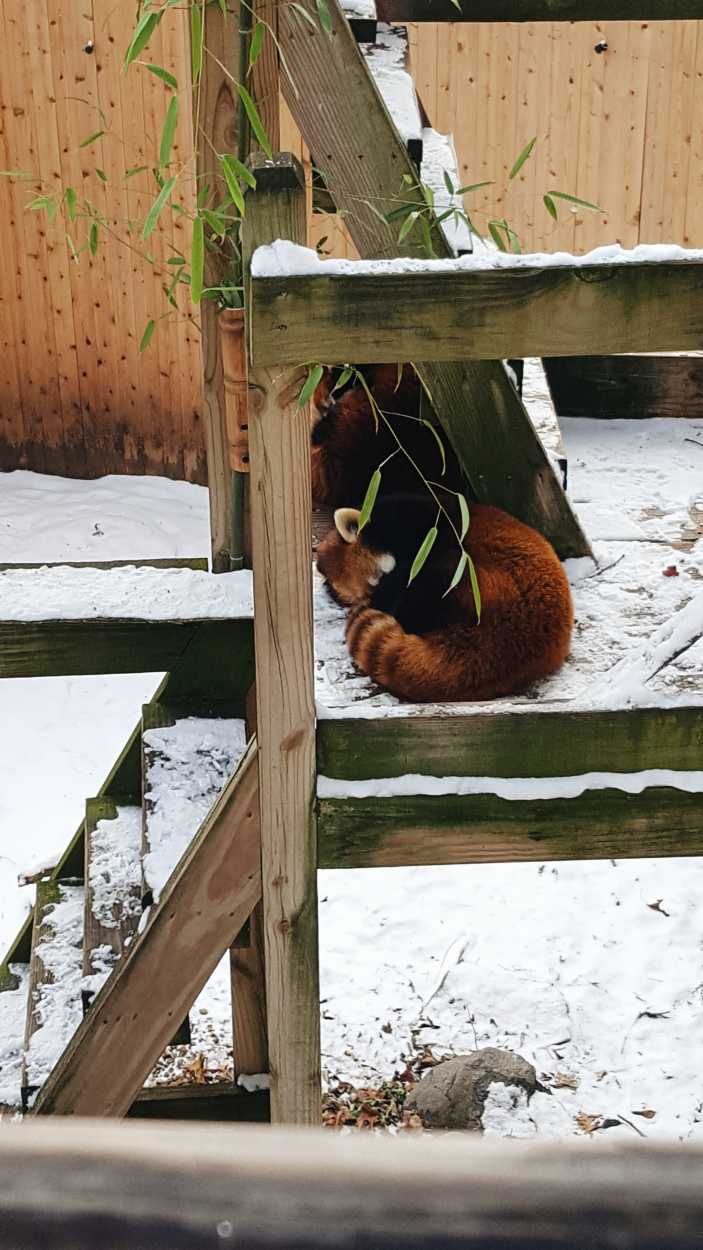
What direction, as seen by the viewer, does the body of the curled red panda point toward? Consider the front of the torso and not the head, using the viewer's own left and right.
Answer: facing to the left of the viewer

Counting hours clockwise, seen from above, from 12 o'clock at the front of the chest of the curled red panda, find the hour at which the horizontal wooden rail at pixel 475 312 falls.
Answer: The horizontal wooden rail is roughly at 9 o'clock from the curled red panda.

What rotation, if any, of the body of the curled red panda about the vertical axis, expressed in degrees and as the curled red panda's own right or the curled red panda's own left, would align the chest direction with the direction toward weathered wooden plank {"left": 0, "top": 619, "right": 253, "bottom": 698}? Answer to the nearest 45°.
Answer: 0° — it already faces it

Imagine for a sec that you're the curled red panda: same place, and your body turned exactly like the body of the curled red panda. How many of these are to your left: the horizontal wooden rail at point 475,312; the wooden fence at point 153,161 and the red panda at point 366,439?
1

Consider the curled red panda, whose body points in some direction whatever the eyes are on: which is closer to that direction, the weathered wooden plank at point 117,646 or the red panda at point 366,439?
the weathered wooden plank

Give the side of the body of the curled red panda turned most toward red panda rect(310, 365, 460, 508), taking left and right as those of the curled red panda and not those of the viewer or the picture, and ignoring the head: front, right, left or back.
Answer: right
